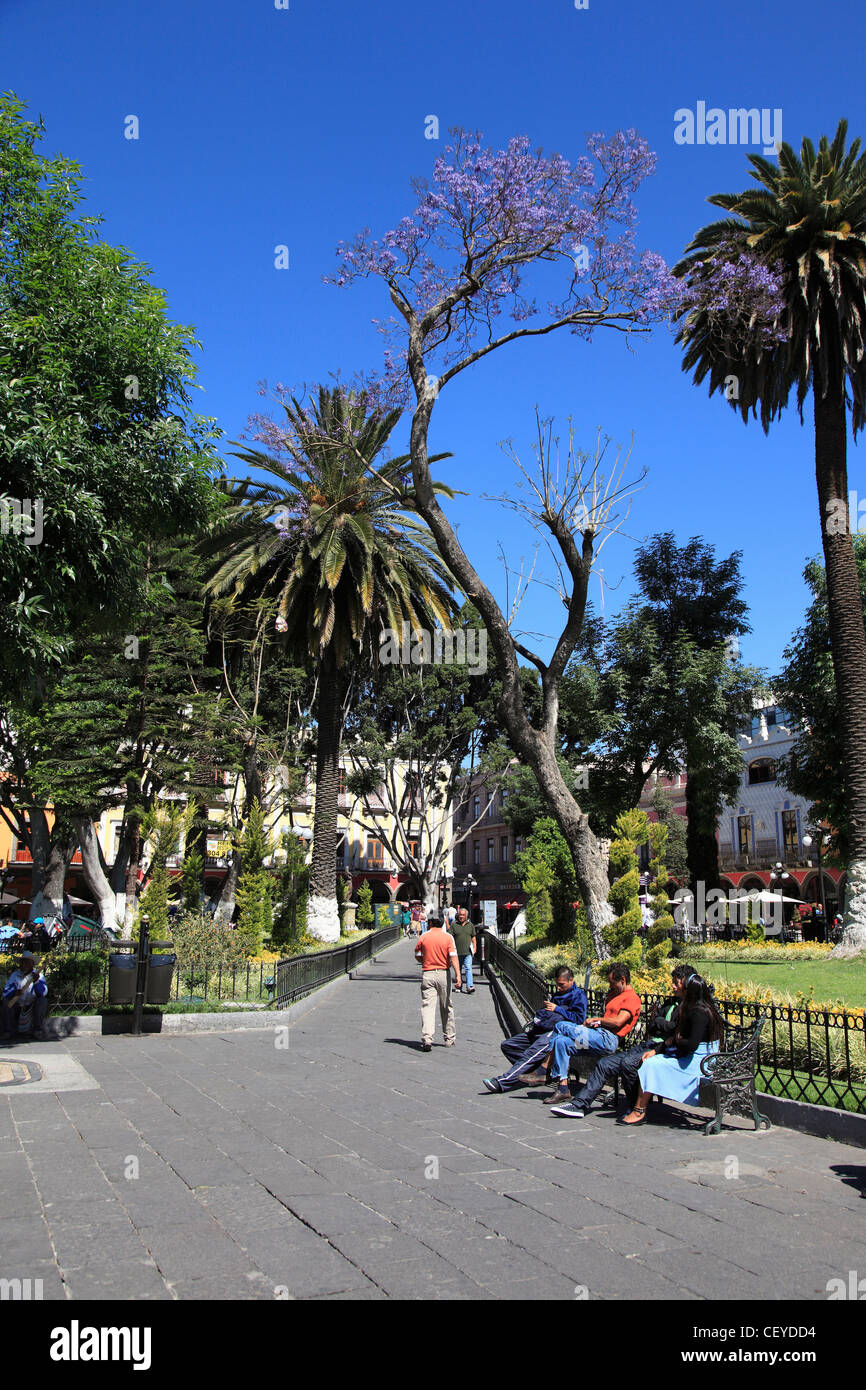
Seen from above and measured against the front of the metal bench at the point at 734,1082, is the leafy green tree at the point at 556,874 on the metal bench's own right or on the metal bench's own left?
on the metal bench's own right

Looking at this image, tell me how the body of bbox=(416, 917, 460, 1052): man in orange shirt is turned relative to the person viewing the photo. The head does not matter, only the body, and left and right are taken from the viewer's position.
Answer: facing away from the viewer

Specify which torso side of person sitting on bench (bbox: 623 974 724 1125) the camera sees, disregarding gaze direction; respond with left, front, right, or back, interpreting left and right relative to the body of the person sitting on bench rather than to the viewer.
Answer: left

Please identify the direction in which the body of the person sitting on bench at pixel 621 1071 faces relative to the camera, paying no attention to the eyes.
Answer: to the viewer's left

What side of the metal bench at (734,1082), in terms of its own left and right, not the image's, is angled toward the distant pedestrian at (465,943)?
right

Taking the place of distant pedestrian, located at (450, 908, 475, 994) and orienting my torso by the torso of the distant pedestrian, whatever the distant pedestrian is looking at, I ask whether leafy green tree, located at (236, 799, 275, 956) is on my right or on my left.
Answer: on my right

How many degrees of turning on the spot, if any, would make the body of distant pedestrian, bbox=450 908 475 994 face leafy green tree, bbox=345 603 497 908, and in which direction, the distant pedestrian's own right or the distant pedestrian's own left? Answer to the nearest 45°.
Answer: approximately 180°

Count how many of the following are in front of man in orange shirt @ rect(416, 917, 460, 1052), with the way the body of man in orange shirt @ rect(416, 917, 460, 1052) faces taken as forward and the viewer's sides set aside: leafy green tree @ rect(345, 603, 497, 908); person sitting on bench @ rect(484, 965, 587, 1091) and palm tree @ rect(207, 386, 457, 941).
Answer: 2
